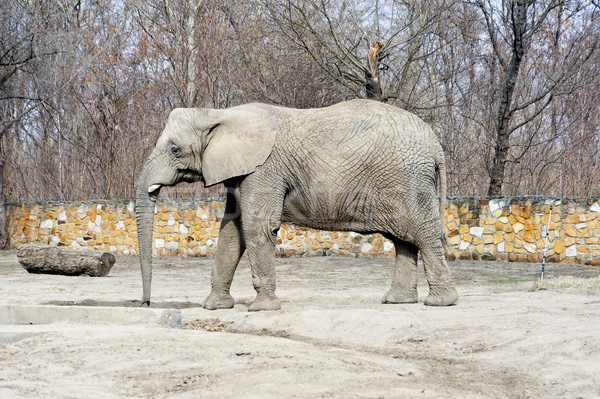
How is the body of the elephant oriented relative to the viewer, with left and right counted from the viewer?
facing to the left of the viewer

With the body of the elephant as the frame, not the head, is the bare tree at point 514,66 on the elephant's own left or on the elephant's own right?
on the elephant's own right

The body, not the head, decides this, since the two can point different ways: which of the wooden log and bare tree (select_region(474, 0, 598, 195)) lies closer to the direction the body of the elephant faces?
the wooden log

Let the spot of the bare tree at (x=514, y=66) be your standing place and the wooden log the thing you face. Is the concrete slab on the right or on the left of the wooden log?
left

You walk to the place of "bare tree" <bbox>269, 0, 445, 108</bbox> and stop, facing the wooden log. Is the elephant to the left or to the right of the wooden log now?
left

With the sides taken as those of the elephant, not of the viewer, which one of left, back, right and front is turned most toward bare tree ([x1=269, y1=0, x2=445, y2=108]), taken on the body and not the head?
right
